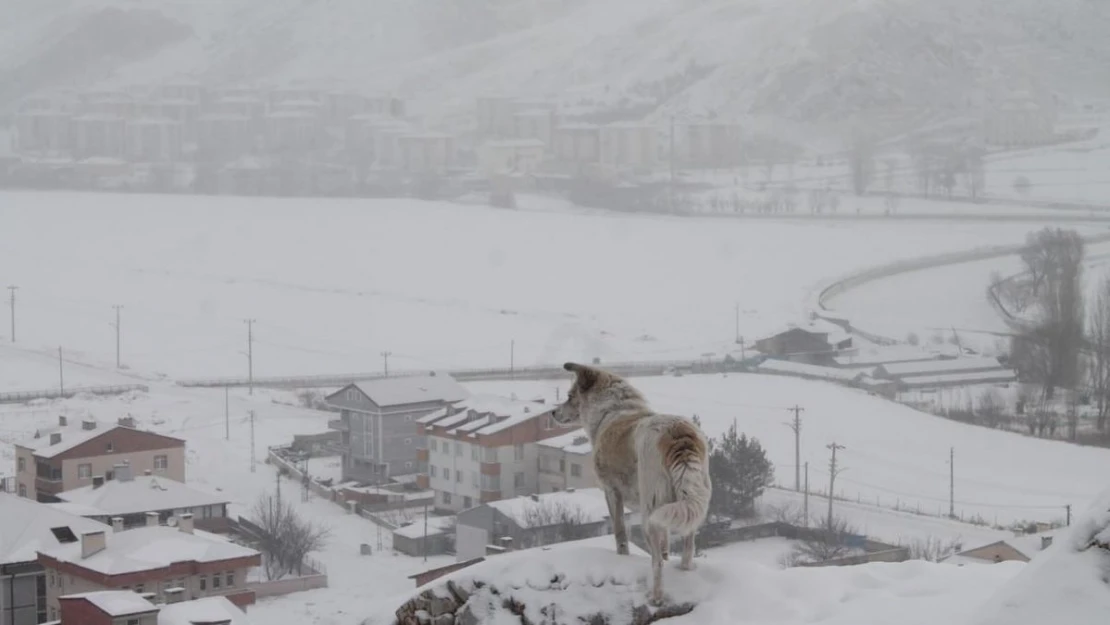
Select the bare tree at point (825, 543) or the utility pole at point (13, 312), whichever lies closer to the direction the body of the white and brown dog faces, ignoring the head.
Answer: the utility pole

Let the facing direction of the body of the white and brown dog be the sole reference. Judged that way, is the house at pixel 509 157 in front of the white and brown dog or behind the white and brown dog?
in front

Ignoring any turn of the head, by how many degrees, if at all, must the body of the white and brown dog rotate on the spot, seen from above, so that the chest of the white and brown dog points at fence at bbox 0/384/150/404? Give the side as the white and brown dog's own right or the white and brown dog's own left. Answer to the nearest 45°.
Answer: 0° — it already faces it

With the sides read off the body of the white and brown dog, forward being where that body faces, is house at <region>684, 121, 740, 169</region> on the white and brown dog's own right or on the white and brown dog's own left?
on the white and brown dog's own right

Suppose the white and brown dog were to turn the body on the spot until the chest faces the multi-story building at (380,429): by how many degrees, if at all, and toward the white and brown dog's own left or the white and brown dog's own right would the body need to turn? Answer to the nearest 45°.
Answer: approximately 45° to the white and brown dog's own right

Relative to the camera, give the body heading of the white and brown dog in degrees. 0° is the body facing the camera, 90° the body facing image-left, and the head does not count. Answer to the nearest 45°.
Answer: approximately 135°

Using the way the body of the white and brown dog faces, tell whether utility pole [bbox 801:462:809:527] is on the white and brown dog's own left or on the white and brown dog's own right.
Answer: on the white and brown dog's own right

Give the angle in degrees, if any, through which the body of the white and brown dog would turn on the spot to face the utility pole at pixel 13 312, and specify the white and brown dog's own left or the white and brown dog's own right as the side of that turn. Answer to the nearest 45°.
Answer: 0° — it already faces it

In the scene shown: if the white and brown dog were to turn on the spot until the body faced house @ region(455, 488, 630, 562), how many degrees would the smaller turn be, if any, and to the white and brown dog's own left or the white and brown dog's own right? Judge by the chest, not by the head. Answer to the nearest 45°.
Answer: approximately 45° to the white and brown dog's own right

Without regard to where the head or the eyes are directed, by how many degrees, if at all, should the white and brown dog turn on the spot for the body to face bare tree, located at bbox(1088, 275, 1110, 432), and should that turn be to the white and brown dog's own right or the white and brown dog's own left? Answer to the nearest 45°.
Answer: approximately 45° to the white and brown dog's own right

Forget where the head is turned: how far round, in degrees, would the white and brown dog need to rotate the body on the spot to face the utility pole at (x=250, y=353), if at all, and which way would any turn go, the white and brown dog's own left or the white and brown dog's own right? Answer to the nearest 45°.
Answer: approximately 45° to the white and brown dog's own right

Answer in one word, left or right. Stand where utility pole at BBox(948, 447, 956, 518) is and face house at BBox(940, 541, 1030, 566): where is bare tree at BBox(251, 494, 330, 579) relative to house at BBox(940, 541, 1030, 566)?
right
